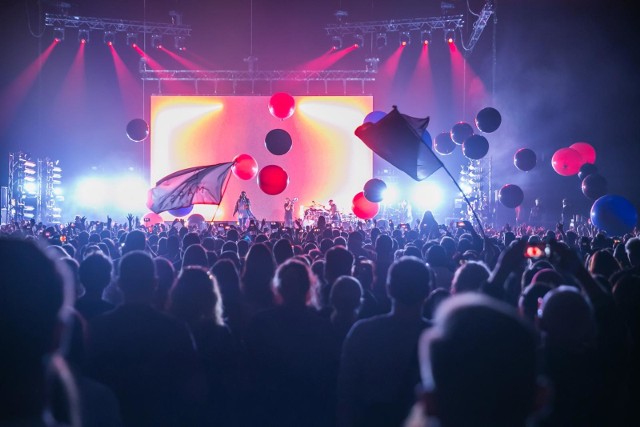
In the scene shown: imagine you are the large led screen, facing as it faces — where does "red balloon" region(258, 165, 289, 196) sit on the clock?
The red balloon is roughly at 12 o'clock from the large led screen.

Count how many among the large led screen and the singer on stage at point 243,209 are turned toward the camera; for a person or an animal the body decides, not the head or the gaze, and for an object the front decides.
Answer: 2

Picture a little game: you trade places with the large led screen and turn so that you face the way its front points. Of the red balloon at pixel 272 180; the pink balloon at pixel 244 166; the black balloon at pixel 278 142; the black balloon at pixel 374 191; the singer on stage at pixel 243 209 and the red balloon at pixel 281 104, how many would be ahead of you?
6

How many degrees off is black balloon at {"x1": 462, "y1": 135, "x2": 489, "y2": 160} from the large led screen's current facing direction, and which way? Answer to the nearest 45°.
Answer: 0° — it already faces it

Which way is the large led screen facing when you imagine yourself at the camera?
facing the viewer

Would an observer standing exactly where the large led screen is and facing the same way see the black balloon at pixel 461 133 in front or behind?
in front

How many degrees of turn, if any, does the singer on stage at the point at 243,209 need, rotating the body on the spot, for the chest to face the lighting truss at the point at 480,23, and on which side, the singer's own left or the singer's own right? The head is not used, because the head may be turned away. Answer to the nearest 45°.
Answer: approximately 90° to the singer's own left

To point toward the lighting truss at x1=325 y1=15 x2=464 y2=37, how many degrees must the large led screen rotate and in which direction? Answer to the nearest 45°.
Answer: approximately 45° to its left

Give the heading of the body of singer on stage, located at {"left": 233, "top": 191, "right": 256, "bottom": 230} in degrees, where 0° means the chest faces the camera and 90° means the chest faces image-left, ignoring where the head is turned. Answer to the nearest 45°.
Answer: approximately 0°

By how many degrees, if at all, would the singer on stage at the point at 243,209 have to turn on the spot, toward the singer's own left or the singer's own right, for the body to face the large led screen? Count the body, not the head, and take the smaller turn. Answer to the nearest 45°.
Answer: approximately 180°

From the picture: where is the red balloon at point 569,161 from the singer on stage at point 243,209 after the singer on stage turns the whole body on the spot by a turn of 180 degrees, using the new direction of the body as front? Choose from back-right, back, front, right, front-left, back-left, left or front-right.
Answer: back-right

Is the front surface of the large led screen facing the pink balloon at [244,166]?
yes

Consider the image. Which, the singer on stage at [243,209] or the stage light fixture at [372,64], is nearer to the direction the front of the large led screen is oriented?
the singer on stage

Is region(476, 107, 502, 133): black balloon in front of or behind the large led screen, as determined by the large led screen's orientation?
in front
